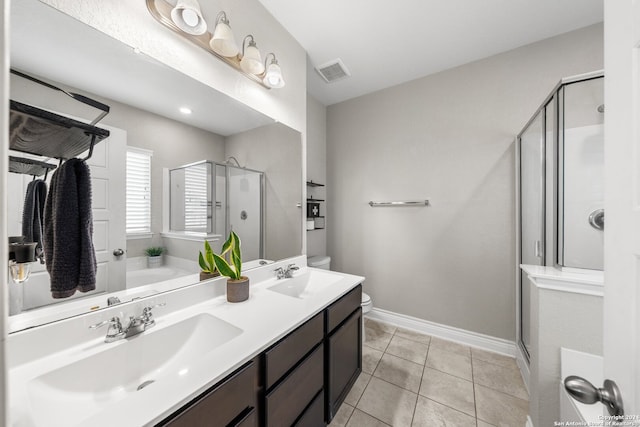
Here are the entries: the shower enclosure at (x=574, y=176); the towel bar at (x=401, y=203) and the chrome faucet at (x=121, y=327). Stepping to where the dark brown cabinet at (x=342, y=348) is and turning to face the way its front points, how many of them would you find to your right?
1

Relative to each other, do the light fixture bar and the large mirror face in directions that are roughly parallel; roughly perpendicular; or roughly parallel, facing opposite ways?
roughly parallel

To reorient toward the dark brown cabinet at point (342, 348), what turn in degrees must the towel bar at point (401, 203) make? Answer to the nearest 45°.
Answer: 0° — it already faces it

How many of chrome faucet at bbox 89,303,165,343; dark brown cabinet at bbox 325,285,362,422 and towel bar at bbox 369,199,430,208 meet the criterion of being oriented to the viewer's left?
0

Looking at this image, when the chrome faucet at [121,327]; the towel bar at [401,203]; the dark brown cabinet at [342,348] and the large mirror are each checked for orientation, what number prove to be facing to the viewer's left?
0

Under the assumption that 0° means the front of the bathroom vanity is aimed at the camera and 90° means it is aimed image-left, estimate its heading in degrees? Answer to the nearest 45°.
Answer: approximately 315°

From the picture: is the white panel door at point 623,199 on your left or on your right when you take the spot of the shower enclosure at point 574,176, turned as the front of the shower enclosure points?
on your left

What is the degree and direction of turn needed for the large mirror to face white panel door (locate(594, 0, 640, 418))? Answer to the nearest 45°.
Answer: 0° — it already faces it

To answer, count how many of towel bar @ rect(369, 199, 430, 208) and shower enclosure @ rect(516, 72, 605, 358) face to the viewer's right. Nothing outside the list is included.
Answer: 0

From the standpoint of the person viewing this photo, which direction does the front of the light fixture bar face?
facing the viewer and to the right of the viewer

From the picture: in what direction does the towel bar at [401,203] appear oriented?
toward the camera

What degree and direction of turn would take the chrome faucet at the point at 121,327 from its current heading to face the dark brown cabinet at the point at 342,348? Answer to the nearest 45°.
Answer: approximately 45° to its left
